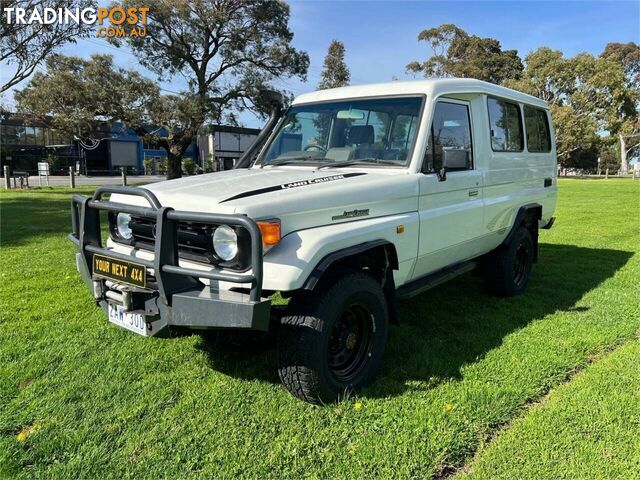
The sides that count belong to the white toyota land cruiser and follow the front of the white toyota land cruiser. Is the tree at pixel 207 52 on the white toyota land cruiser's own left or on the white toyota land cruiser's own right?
on the white toyota land cruiser's own right

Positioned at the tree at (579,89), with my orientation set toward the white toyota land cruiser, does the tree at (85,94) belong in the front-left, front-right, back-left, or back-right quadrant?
front-right

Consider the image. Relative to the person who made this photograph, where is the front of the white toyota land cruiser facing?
facing the viewer and to the left of the viewer

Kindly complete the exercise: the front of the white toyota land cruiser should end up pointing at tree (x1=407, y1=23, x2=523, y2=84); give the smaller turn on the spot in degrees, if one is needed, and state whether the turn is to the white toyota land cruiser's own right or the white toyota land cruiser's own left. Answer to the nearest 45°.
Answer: approximately 135° to the white toyota land cruiser's own right

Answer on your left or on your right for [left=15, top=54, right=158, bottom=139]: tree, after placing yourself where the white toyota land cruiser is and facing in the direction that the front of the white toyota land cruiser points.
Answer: on your right

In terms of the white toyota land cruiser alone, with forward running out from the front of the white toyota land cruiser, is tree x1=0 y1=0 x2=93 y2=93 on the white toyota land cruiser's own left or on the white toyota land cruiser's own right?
on the white toyota land cruiser's own right
